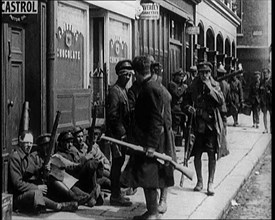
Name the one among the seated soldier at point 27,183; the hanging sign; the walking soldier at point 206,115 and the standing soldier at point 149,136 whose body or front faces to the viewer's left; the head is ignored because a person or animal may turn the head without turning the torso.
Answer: the standing soldier at point 149,136

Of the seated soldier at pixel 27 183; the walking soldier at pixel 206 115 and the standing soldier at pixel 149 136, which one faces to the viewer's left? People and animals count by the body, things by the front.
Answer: the standing soldier at pixel 149 136

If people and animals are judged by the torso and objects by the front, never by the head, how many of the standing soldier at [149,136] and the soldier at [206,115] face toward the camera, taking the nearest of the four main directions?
1

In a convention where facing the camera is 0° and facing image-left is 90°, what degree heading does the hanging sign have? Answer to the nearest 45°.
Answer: approximately 0°

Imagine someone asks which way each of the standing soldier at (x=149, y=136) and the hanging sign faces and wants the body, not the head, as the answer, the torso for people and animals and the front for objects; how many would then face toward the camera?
1

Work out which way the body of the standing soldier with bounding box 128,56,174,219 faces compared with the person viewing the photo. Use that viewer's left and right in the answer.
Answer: facing to the left of the viewer
